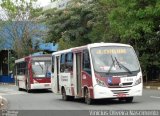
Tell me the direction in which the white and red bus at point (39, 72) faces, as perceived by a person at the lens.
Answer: facing the viewer and to the right of the viewer

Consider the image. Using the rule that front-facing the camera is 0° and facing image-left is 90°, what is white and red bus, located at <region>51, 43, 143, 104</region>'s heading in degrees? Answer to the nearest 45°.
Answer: approximately 315°

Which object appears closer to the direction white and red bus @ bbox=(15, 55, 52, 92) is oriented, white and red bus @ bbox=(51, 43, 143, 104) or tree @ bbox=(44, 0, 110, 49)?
the white and red bus

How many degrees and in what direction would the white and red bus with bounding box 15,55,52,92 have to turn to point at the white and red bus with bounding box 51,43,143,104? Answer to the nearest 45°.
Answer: approximately 45° to its right

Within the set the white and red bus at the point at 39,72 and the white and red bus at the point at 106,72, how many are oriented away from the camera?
0

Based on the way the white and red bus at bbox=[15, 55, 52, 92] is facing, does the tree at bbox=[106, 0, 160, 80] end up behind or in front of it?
in front

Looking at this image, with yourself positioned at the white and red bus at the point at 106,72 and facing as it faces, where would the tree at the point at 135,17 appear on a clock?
The tree is roughly at 8 o'clock from the white and red bus.

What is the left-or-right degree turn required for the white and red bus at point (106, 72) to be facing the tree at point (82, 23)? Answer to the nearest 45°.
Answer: approximately 135° to its left

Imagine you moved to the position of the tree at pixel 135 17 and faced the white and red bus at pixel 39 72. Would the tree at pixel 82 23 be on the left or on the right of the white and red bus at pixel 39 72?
right

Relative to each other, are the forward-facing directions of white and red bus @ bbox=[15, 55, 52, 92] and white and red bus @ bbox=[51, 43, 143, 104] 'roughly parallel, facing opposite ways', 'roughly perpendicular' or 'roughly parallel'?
roughly parallel

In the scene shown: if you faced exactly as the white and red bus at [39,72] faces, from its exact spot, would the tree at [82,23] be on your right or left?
on your left
